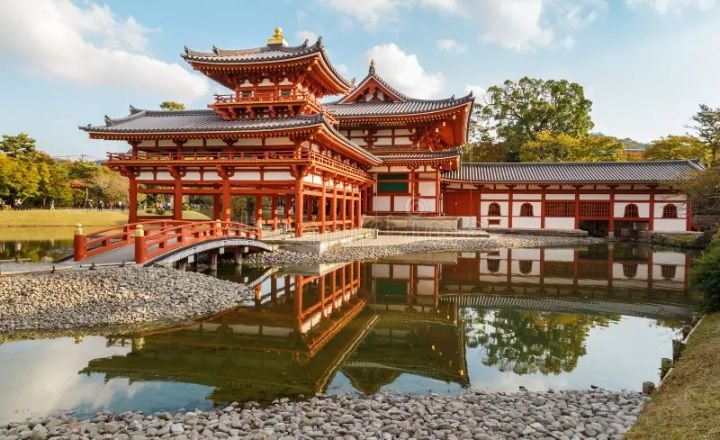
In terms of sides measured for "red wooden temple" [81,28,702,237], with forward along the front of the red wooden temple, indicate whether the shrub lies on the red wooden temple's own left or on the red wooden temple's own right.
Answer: on the red wooden temple's own left

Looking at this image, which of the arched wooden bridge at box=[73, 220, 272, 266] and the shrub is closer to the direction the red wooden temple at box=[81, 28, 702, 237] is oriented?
the arched wooden bridge
